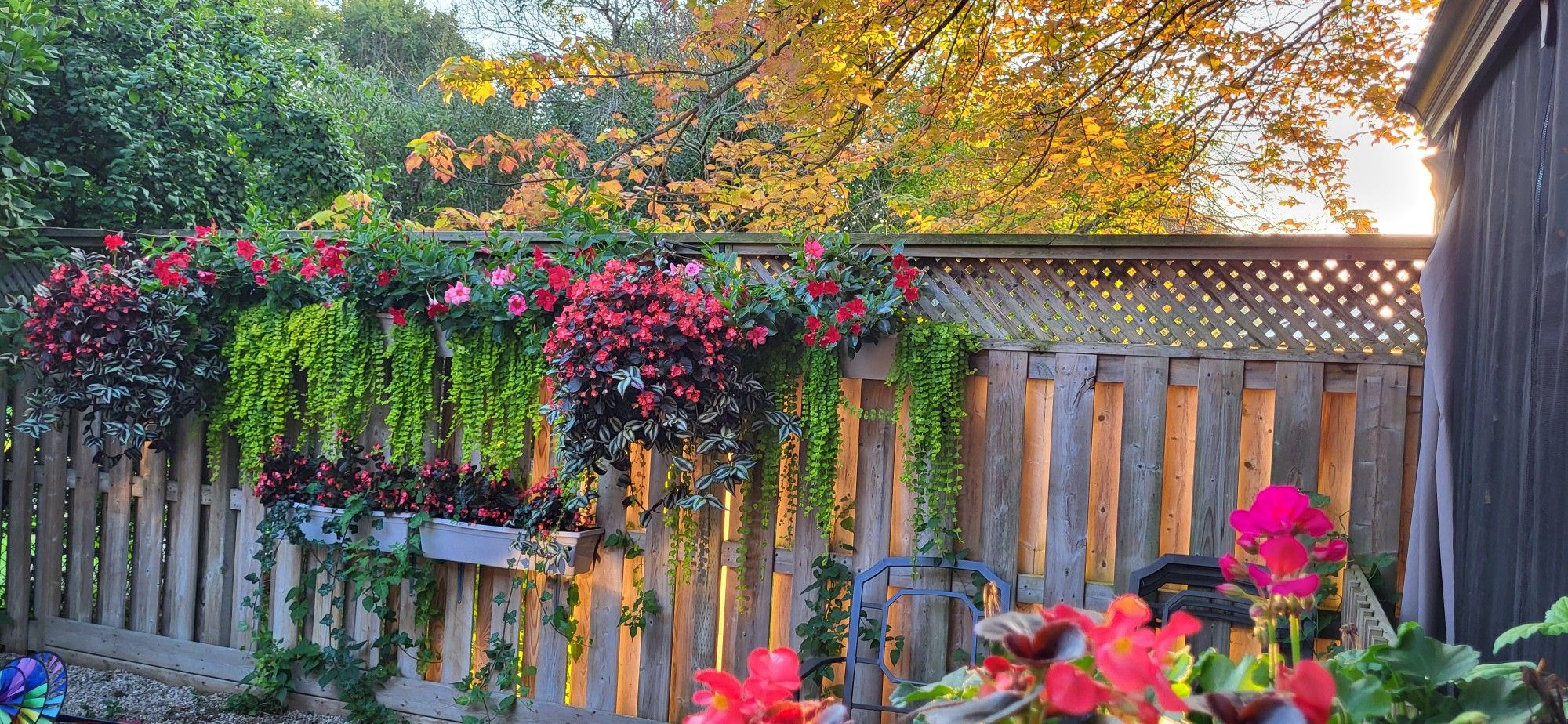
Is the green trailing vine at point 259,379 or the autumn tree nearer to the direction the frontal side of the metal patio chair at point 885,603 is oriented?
the green trailing vine

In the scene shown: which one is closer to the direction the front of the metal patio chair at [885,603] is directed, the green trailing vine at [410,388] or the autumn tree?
the green trailing vine

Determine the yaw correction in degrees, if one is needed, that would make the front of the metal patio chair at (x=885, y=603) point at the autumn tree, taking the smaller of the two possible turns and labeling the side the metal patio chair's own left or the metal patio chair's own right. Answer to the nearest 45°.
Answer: approximately 135° to the metal patio chair's own right

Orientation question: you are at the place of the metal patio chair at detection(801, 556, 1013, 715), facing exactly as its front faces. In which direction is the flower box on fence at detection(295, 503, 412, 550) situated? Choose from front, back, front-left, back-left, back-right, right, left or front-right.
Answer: front-right

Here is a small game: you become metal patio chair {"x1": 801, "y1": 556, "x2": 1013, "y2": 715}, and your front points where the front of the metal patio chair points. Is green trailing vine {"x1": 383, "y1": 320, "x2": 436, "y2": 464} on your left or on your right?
on your right

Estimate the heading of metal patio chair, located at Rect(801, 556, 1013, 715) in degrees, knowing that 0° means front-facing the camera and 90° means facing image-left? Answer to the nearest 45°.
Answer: approximately 45°

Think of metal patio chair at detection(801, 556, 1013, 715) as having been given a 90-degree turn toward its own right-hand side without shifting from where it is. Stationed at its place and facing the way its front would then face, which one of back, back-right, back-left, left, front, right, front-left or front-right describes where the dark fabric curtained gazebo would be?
back

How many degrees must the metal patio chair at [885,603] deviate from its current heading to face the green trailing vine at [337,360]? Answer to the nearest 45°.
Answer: approximately 45° to its right

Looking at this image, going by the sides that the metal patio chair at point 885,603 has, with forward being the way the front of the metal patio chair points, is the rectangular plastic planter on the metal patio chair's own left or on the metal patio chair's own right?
on the metal patio chair's own right
